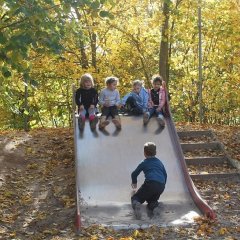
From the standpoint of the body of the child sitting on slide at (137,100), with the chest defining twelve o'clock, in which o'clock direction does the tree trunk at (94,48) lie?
The tree trunk is roughly at 4 o'clock from the child sitting on slide.

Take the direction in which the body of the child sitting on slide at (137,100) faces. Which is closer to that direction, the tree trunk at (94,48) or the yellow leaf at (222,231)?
the yellow leaf

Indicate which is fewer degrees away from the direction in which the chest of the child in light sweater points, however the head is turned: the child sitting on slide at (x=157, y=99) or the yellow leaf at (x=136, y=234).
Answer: the yellow leaf

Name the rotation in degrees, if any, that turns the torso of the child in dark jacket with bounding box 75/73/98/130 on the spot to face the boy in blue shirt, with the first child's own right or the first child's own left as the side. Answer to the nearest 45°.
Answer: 0° — they already face them

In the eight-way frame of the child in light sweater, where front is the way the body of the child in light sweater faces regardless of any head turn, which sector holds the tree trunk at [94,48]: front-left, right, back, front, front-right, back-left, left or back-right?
back

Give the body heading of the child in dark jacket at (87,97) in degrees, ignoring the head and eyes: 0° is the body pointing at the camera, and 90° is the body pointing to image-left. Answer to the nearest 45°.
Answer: approximately 0°

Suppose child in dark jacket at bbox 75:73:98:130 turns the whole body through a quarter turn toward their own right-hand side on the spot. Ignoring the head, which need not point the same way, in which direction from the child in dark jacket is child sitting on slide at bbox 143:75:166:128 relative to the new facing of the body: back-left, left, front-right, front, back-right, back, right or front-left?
back

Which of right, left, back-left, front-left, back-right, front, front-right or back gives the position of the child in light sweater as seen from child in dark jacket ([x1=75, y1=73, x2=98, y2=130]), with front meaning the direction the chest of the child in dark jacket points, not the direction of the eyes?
left

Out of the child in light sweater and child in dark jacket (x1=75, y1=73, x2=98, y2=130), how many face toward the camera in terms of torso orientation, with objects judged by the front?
2

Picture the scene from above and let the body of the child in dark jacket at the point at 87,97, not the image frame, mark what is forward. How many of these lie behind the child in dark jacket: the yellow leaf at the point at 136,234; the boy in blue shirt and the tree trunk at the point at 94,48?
1

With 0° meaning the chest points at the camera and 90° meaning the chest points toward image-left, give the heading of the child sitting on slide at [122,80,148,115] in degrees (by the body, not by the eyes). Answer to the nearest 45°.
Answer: approximately 45°

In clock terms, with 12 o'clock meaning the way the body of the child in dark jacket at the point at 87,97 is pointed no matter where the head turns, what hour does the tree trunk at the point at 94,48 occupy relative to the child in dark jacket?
The tree trunk is roughly at 6 o'clock from the child in dark jacket.
